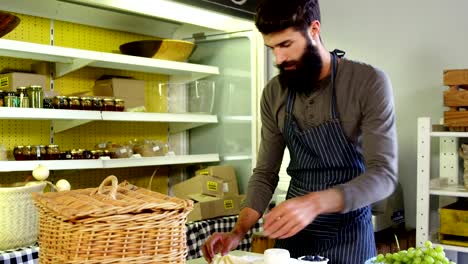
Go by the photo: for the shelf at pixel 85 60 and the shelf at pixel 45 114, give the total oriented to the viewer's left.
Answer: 0

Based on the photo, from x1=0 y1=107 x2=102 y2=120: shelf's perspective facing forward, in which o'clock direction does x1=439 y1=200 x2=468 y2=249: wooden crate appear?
The wooden crate is roughly at 11 o'clock from the shelf.

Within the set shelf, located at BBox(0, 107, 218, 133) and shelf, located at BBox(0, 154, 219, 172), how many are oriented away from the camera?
0

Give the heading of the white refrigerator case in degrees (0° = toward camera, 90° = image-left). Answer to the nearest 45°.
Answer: approximately 315°

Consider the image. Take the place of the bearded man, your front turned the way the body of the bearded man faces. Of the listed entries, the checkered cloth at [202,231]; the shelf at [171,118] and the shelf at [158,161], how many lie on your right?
3

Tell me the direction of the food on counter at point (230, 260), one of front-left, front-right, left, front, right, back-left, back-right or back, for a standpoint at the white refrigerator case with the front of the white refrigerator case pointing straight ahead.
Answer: front-right

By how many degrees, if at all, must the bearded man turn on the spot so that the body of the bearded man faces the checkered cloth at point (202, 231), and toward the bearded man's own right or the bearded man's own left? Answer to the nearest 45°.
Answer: approximately 90° to the bearded man's own right

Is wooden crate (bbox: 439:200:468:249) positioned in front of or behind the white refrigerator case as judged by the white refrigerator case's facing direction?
in front

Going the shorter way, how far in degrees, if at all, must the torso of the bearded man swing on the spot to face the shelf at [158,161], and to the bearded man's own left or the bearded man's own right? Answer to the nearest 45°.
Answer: approximately 90° to the bearded man's own right

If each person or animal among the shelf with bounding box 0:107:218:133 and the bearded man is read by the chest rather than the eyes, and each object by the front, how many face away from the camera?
0

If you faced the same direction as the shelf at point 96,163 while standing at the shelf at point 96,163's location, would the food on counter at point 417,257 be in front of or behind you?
in front

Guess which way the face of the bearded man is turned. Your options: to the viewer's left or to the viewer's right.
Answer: to the viewer's left
